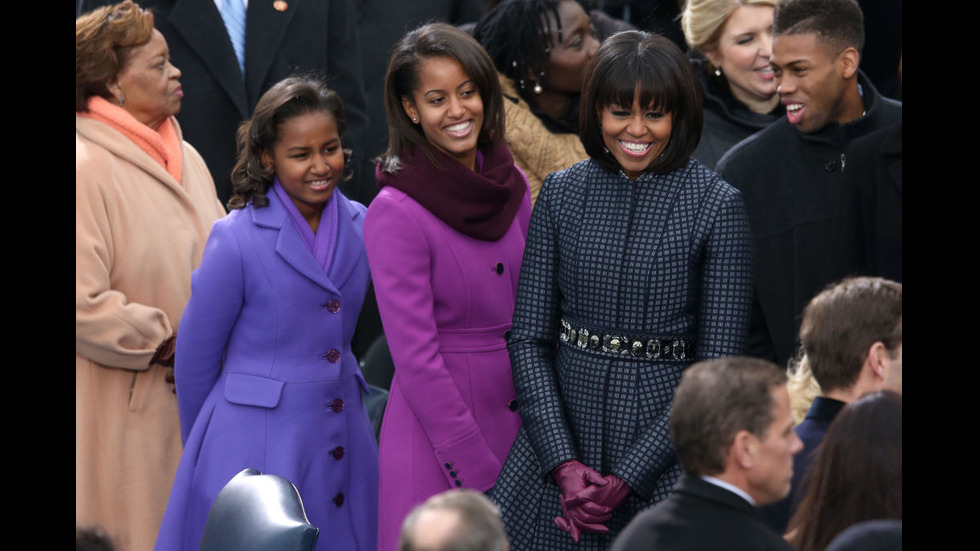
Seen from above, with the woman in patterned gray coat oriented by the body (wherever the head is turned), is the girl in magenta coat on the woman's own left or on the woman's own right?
on the woman's own right

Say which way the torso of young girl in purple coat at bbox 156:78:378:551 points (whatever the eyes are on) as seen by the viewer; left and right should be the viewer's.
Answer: facing the viewer and to the right of the viewer

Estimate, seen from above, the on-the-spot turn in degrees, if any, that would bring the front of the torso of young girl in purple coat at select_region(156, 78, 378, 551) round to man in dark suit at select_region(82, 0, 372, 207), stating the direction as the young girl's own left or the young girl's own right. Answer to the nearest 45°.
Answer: approximately 135° to the young girl's own left

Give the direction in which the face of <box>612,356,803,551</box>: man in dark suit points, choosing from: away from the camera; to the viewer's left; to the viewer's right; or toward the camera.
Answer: to the viewer's right

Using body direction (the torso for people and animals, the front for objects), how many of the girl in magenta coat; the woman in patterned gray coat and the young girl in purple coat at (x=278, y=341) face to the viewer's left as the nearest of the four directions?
0

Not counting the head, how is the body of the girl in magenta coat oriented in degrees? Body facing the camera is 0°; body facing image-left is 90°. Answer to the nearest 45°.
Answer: approximately 315°

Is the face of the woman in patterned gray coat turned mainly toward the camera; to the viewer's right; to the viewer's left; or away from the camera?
toward the camera

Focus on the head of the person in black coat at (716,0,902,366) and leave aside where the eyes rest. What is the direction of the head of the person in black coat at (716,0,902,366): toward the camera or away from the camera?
toward the camera

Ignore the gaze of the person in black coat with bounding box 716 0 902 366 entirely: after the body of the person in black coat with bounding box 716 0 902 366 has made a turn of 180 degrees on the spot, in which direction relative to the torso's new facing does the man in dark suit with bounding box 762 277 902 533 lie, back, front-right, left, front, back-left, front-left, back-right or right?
back-right

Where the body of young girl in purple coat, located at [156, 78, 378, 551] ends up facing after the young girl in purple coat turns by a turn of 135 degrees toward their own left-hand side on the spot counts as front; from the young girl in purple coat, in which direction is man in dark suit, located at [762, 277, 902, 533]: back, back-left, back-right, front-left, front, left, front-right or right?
back-right

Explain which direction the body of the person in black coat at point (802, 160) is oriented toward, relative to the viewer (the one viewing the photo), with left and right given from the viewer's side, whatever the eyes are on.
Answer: facing the viewer and to the left of the viewer

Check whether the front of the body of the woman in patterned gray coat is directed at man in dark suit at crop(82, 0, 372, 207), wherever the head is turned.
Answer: no

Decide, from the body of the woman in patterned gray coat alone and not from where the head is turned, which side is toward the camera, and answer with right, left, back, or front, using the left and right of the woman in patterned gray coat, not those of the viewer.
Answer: front

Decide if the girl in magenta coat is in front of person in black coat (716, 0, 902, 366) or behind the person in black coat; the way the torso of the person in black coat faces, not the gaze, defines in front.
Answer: in front

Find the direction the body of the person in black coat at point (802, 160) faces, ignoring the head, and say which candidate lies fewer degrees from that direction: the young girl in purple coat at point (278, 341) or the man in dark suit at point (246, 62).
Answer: the young girl in purple coat

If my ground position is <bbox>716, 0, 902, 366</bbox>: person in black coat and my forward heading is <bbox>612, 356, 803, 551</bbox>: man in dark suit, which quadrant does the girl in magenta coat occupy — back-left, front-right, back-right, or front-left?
front-right

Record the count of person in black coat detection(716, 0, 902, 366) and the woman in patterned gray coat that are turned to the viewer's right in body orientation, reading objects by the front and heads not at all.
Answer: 0

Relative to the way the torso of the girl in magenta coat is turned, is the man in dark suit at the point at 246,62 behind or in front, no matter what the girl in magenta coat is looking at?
behind

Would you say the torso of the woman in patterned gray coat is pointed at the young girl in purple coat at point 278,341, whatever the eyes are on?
no

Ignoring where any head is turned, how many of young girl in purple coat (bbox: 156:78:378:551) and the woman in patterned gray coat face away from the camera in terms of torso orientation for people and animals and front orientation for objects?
0
